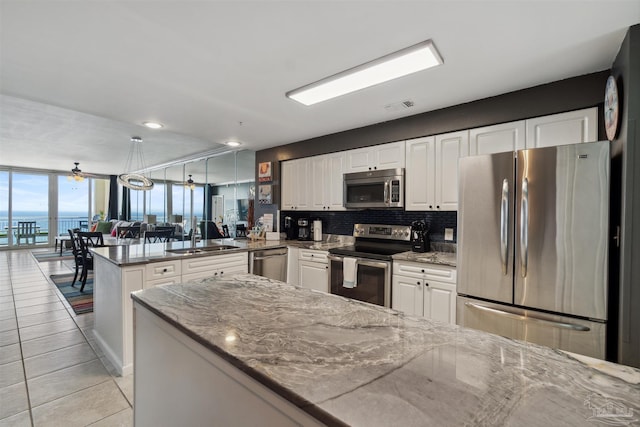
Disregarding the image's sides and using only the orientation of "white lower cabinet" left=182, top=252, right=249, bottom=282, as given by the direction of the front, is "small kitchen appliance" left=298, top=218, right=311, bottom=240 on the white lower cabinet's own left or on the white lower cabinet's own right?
on the white lower cabinet's own left

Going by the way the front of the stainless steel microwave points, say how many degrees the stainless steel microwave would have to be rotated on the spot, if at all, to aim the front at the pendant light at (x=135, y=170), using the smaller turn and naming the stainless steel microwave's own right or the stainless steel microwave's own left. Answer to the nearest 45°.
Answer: approximately 45° to the stainless steel microwave's own right

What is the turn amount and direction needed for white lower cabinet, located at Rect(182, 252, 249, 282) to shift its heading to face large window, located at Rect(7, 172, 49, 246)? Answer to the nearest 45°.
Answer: approximately 180°

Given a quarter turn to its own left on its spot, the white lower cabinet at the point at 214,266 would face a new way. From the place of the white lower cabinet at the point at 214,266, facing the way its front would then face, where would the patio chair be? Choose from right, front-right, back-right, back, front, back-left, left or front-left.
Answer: left

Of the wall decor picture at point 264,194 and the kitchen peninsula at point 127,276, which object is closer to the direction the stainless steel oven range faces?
the kitchen peninsula

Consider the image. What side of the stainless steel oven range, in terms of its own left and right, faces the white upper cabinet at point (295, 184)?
right

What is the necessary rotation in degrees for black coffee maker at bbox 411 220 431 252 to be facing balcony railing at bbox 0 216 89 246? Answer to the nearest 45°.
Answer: approximately 45° to its right

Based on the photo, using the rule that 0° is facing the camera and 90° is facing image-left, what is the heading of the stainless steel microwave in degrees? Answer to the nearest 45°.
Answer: approximately 45°

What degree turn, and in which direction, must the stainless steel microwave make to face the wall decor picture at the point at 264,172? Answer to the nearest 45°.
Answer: approximately 90° to its right

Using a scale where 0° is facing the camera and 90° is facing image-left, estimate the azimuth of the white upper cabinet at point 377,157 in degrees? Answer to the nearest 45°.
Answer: approximately 45°

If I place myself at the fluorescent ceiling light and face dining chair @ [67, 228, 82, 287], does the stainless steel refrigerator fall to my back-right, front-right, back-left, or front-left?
back-right

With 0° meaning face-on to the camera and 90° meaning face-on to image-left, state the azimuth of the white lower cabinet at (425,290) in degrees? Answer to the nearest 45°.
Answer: approximately 45°

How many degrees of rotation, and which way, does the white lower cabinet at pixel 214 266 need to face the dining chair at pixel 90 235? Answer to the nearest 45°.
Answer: approximately 180°
